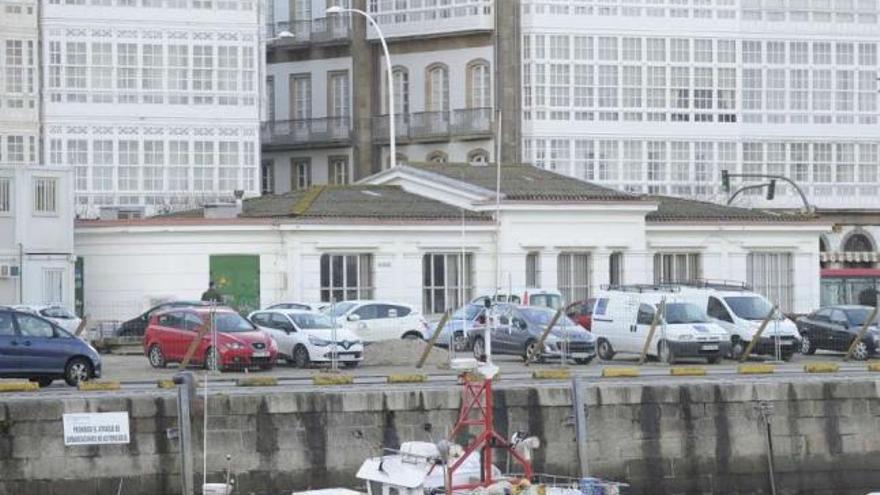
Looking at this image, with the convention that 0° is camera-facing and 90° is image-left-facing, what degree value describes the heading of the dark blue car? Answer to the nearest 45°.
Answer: approximately 270°

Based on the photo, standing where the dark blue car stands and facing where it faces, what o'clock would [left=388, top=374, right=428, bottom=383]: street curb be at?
The street curb is roughly at 1 o'clock from the dark blue car.

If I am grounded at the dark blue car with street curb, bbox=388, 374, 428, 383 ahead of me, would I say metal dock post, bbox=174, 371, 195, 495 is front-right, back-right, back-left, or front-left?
front-right

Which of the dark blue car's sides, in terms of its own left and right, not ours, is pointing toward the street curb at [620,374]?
front

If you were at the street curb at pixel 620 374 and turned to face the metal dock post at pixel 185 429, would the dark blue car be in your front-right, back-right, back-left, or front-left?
front-right
